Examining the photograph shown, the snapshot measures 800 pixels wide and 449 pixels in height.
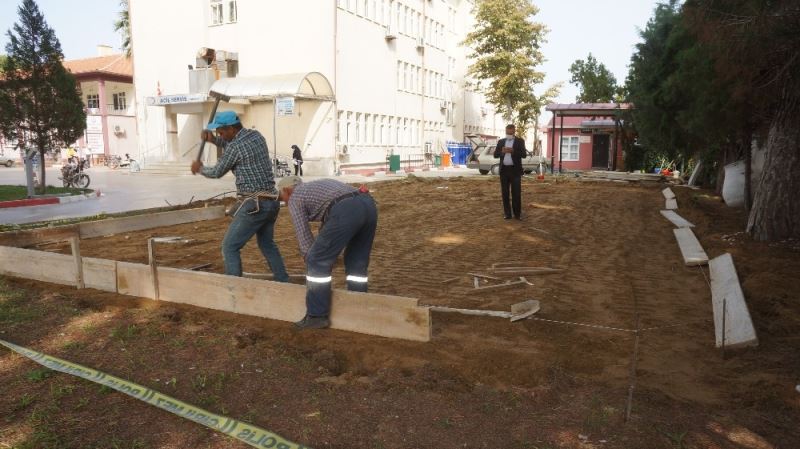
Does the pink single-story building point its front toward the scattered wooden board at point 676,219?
yes

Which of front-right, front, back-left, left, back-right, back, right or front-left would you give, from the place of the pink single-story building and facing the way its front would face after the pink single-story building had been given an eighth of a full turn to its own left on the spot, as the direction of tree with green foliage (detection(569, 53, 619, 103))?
back-left

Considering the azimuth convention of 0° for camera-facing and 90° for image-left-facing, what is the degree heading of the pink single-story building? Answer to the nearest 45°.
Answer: approximately 0°

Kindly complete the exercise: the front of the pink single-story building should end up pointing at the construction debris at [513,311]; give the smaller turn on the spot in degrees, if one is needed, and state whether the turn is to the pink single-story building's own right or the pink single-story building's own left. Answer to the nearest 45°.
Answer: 0° — it already faces it

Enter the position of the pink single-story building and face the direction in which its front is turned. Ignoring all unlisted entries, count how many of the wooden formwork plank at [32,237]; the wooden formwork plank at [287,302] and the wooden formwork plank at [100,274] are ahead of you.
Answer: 3

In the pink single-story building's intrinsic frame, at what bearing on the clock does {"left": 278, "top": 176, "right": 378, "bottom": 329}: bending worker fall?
The bending worker is roughly at 12 o'clock from the pink single-story building.

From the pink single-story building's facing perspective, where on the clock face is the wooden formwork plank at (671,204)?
The wooden formwork plank is roughly at 12 o'clock from the pink single-story building.

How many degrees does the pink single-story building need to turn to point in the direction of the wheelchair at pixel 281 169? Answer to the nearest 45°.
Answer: approximately 45° to its right

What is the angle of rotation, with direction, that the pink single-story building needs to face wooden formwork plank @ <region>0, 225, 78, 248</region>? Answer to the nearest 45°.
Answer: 0° — it already faces it
